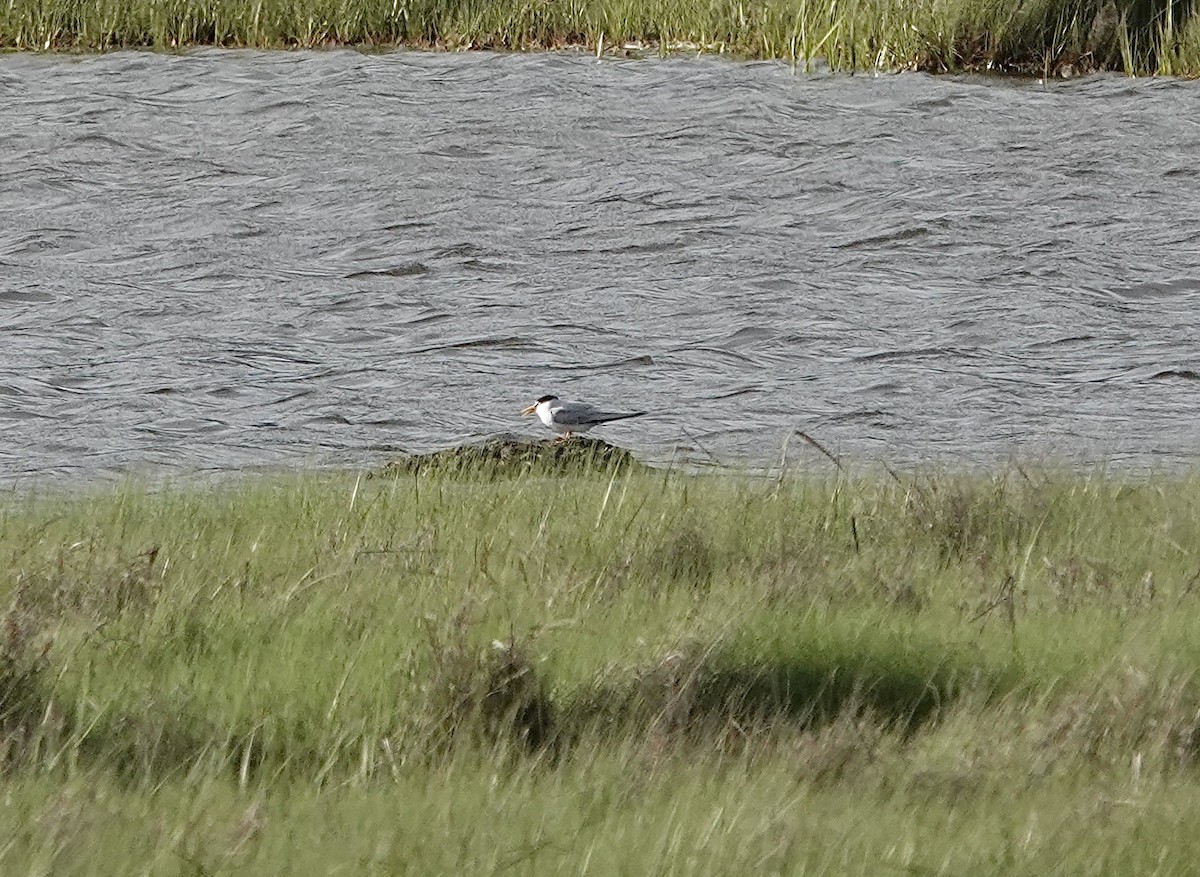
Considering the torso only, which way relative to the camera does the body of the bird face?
to the viewer's left
